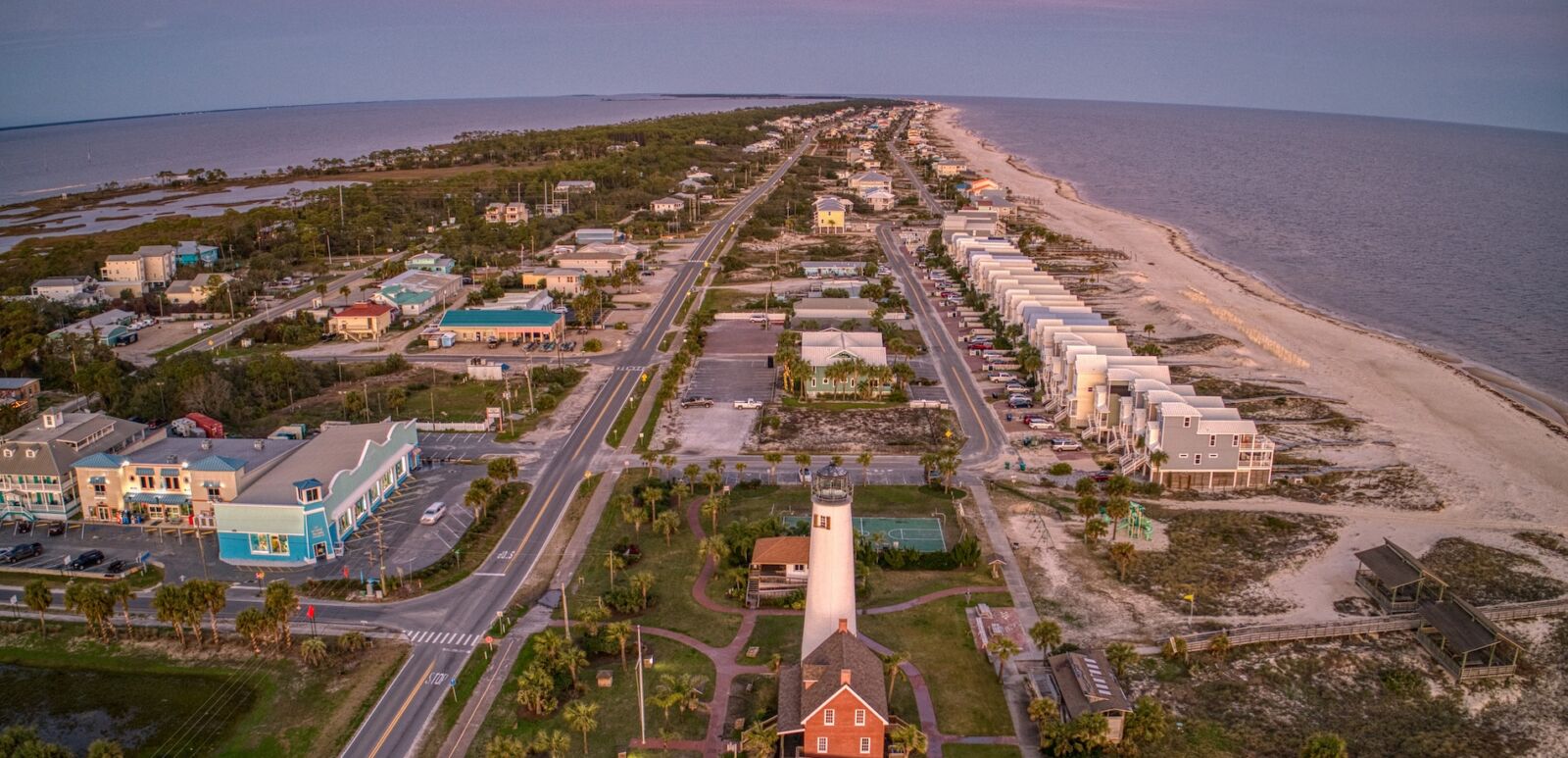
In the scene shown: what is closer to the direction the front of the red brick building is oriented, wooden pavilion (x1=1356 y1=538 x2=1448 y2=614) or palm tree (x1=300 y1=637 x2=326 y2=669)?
the palm tree

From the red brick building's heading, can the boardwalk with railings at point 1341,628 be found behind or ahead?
behind

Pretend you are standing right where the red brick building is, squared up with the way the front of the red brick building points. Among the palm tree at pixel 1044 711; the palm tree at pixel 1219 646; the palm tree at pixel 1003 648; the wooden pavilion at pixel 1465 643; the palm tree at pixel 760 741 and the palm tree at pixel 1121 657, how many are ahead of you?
1

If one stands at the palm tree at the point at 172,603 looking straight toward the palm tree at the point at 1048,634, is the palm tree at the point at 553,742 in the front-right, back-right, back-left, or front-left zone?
front-right

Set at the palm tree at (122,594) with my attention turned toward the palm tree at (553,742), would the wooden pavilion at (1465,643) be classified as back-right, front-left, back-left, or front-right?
front-left

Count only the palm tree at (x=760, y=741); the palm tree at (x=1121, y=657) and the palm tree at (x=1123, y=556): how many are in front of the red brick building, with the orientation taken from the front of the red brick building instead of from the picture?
1

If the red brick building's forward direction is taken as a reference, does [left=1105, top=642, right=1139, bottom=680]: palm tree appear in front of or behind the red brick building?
behind

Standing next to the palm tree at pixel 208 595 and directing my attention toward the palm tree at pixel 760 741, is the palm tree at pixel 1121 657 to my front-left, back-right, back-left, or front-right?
front-left

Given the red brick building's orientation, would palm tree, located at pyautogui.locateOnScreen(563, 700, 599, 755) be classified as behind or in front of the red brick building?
in front
